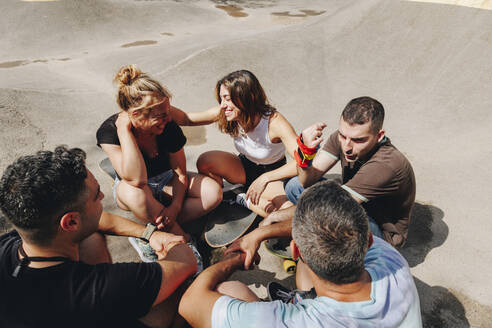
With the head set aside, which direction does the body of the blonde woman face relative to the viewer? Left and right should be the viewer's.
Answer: facing the viewer and to the right of the viewer

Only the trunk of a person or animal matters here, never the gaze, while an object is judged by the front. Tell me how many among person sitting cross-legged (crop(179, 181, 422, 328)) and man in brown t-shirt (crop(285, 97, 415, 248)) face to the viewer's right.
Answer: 0

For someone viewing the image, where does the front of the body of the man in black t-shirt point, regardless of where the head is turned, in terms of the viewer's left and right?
facing away from the viewer and to the right of the viewer

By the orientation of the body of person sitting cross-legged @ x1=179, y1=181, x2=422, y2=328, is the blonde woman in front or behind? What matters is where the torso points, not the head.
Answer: in front

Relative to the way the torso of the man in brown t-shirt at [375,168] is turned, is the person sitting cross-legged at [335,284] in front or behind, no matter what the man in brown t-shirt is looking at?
in front

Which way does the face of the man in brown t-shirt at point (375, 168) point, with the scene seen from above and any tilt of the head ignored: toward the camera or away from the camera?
toward the camera

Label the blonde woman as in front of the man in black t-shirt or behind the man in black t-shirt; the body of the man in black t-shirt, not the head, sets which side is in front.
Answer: in front

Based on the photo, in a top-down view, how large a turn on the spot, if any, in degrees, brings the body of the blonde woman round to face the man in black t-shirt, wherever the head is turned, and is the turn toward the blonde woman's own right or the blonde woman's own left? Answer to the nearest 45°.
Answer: approximately 45° to the blonde woman's own right

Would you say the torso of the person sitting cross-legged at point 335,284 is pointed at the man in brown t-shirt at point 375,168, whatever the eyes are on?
no

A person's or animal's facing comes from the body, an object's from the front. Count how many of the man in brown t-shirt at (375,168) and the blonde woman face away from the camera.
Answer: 0

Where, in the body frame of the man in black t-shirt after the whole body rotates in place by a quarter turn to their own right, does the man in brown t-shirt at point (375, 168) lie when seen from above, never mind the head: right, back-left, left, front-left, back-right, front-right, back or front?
front-left

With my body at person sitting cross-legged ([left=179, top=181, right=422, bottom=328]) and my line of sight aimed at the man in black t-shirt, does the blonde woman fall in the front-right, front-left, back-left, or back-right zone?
front-right

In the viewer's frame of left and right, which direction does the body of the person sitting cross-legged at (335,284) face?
facing away from the viewer and to the left of the viewer

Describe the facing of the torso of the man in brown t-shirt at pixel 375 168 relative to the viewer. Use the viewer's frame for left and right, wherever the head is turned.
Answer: facing the viewer and to the left of the viewer

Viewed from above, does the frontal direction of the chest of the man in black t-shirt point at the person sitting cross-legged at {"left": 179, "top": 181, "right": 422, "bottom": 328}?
no

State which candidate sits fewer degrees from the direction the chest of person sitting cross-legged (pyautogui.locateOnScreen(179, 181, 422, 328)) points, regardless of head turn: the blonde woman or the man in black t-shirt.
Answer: the blonde woman

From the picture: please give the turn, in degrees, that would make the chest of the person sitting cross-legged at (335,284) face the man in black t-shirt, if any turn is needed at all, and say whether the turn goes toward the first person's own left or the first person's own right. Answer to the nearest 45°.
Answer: approximately 45° to the first person's own left

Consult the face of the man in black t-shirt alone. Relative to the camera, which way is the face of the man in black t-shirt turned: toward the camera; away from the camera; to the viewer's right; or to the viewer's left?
to the viewer's right

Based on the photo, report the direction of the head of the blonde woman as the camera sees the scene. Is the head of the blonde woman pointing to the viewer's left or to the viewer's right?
to the viewer's right
